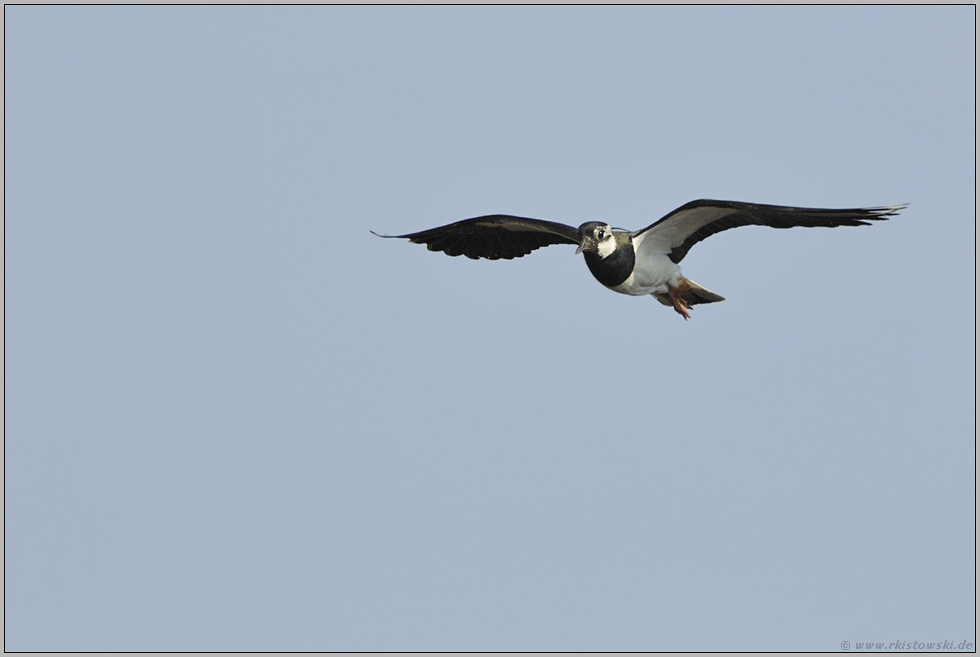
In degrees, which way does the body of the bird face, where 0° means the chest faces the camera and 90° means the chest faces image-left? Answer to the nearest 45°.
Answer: approximately 45°
